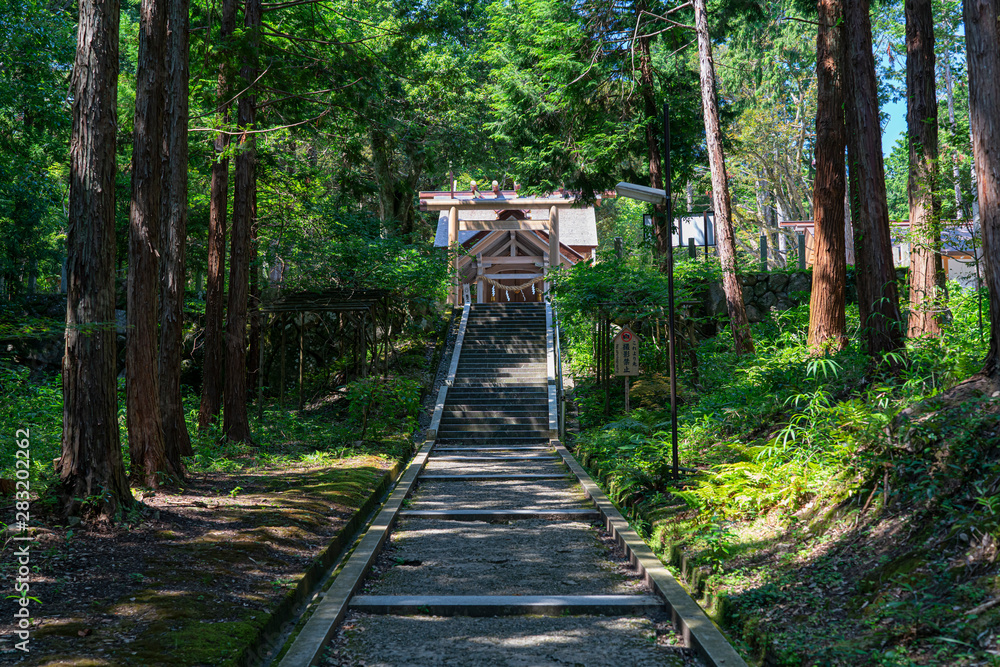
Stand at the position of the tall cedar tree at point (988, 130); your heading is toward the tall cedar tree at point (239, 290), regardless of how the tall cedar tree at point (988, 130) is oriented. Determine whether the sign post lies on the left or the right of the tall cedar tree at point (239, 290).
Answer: right

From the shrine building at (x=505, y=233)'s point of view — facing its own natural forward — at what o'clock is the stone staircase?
The stone staircase is roughly at 12 o'clock from the shrine building.

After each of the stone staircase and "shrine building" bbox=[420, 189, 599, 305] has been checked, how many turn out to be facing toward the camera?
2

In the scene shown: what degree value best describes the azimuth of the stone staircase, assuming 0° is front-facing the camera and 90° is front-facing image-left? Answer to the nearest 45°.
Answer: approximately 0°

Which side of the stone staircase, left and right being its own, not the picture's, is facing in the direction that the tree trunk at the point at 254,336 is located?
right

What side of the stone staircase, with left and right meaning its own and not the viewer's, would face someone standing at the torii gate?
back

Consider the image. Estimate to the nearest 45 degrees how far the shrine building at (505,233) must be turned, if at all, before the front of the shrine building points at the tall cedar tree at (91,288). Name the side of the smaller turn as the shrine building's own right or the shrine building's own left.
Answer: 0° — it already faces it

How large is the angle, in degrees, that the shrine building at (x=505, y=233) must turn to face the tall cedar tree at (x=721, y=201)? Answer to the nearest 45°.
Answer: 0° — it already faces it

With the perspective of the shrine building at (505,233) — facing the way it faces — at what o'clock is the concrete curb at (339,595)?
The concrete curb is roughly at 12 o'clock from the shrine building.
